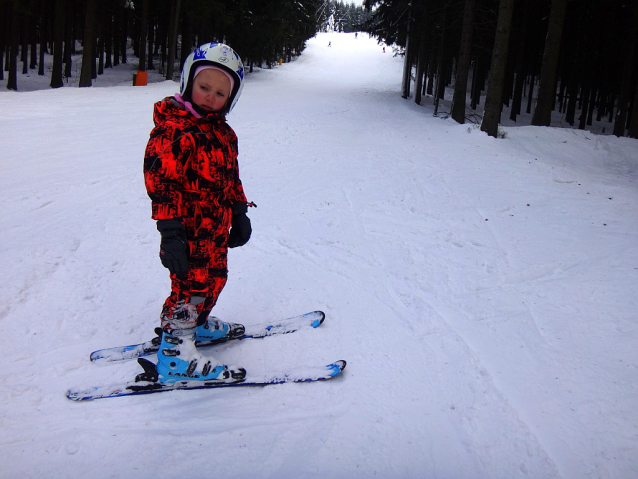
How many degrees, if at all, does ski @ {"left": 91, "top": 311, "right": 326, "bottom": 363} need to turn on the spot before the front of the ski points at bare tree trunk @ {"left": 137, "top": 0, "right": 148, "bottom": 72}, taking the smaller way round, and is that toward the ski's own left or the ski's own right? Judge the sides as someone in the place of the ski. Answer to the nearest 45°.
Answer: approximately 90° to the ski's own left

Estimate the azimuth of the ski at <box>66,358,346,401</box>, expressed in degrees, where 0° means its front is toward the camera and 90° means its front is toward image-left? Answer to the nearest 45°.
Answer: approximately 270°

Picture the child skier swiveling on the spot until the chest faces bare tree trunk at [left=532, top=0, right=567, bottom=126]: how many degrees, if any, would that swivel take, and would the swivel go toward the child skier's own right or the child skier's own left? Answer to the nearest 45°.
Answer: approximately 90° to the child skier's own left

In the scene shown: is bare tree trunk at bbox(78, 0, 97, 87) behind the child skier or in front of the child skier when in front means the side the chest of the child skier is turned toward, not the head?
behind

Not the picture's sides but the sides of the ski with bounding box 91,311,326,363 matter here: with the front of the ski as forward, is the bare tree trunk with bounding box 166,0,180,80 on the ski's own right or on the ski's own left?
on the ski's own left

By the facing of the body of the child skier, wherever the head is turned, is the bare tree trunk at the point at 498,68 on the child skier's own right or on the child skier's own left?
on the child skier's own left

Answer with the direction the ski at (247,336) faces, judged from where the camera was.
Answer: facing to the right of the viewer

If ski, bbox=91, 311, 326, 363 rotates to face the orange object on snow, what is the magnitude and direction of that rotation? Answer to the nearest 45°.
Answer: approximately 90° to its left

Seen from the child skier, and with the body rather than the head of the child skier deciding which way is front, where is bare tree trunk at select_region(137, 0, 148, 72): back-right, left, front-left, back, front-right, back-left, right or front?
back-left

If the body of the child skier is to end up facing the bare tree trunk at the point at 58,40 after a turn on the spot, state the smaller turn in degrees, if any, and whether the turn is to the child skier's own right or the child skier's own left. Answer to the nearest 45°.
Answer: approximately 135° to the child skier's own left

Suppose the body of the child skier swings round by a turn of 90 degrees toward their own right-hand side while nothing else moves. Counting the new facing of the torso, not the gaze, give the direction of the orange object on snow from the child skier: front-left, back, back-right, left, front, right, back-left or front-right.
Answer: back-right

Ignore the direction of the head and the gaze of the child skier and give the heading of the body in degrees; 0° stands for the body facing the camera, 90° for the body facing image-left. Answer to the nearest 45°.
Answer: approximately 315°
